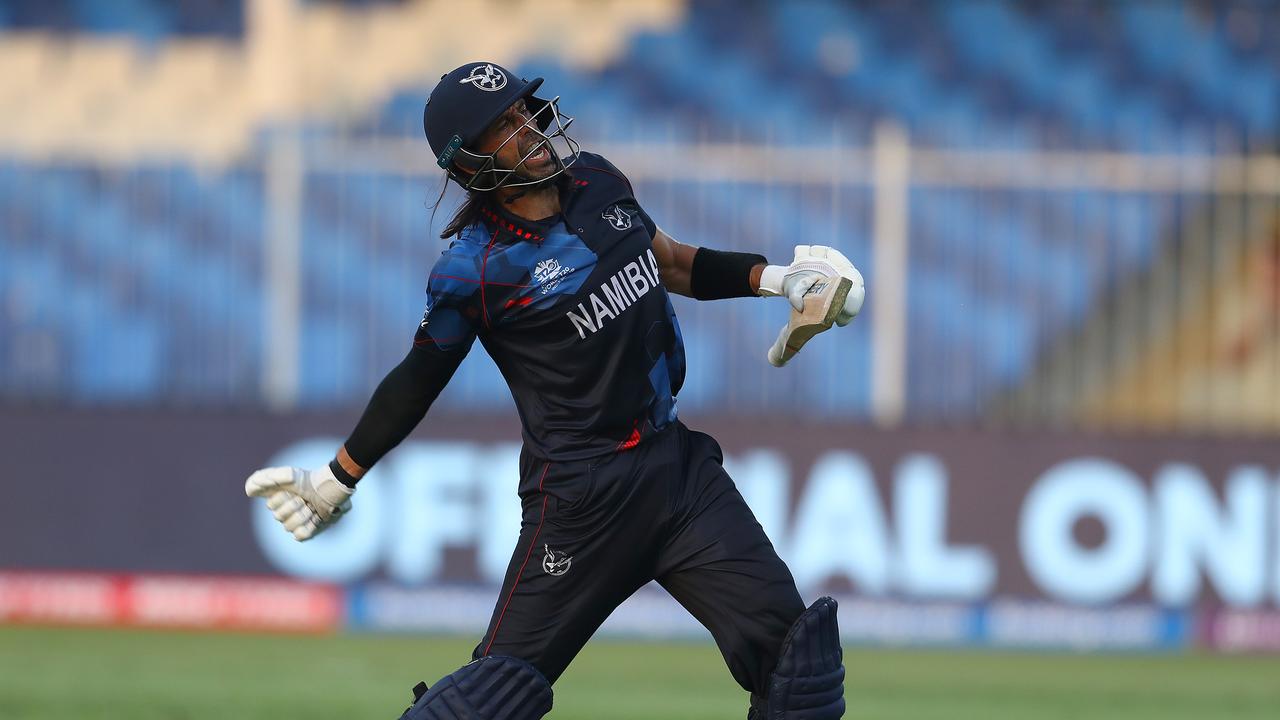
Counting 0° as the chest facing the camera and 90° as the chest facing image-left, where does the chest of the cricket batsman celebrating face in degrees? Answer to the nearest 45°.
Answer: approximately 315°
